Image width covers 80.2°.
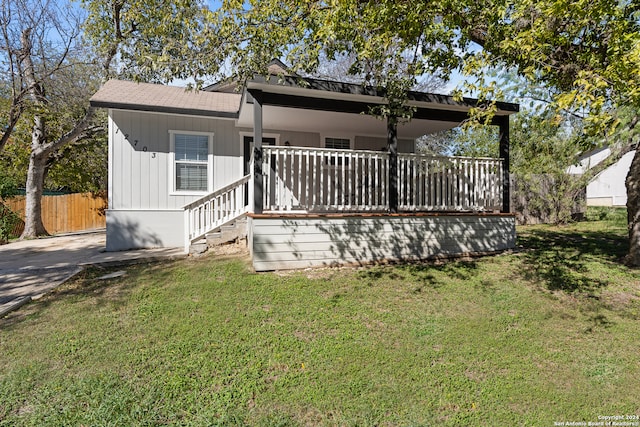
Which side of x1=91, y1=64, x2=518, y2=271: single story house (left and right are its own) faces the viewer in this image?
front

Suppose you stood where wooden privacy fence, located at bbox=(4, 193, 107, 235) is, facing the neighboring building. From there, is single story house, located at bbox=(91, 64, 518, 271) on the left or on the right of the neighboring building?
right

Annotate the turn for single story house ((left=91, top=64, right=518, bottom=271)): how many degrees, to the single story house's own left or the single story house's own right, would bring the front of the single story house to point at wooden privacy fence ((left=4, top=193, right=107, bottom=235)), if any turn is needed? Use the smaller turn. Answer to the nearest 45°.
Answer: approximately 135° to the single story house's own right

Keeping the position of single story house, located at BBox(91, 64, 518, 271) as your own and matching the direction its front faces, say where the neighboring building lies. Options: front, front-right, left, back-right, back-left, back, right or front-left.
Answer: back-left
